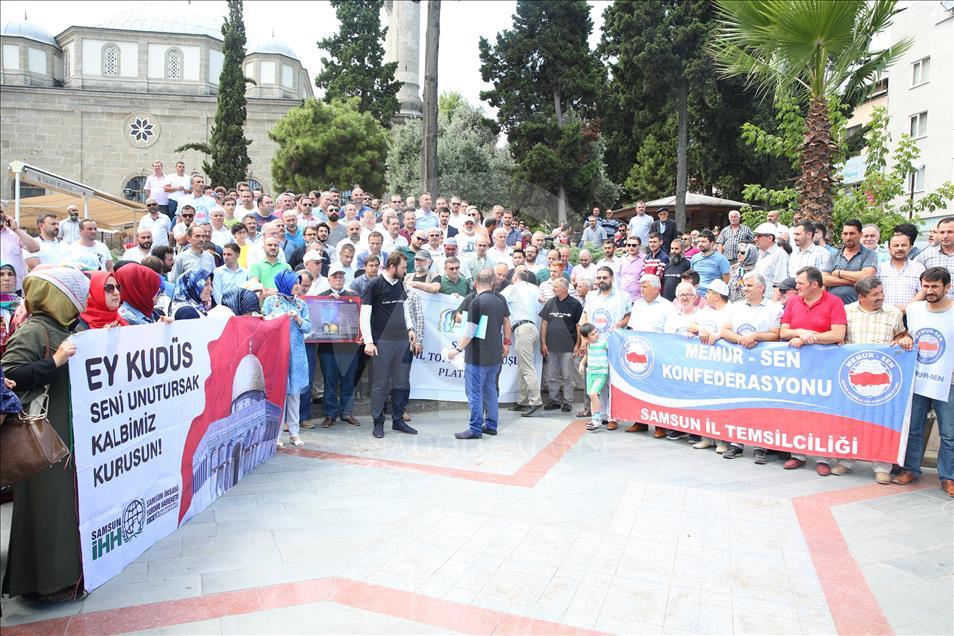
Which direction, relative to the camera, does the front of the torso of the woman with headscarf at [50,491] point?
to the viewer's right

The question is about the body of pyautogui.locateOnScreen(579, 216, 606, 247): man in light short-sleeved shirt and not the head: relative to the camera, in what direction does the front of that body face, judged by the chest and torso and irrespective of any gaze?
toward the camera

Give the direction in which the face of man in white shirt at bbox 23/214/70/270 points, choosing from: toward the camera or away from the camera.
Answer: toward the camera

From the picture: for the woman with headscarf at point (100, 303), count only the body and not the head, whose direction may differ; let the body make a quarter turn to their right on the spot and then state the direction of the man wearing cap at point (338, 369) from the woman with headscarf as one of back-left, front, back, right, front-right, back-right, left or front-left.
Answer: back

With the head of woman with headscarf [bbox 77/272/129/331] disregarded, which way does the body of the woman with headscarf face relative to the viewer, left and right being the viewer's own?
facing the viewer and to the right of the viewer

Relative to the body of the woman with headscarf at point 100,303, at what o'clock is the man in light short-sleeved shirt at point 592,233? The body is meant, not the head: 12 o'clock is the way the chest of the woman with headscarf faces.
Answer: The man in light short-sleeved shirt is roughly at 9 o'clock from the woman with headscarf.

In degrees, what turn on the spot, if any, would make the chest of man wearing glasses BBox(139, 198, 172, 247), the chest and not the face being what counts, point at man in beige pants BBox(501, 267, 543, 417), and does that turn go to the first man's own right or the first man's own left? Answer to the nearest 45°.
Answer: approximately 45° to the first man's own left

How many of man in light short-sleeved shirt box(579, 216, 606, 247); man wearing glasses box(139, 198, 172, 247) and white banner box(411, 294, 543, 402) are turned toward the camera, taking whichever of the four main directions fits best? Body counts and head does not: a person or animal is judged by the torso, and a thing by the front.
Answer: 3

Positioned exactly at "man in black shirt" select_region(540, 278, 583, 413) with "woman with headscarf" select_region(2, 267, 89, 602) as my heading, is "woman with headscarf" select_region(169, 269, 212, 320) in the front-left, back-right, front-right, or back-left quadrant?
front-right

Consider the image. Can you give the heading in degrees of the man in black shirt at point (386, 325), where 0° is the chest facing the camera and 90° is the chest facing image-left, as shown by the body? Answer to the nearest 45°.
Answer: approximately 315°

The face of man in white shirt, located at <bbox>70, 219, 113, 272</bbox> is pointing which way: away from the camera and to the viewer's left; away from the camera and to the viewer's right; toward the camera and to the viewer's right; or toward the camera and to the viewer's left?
toward the camera and to the viewer's right

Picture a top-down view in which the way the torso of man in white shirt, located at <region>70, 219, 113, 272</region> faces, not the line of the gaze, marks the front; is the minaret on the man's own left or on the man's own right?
on the man's own left

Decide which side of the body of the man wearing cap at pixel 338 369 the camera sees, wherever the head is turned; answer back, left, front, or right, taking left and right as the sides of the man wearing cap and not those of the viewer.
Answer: front

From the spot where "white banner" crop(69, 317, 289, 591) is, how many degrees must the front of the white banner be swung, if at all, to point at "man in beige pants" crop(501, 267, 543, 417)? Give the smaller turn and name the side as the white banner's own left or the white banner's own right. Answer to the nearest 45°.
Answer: approximately 90° to the white banner's own left
